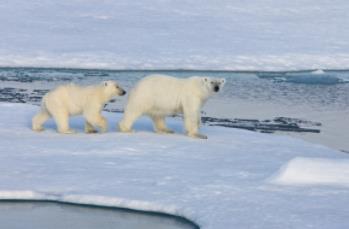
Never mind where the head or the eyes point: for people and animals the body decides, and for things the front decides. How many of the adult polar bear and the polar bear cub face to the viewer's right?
2

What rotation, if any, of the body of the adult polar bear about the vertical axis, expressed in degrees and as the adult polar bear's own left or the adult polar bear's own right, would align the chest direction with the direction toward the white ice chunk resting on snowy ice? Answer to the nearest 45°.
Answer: approximately 45° to the adult polar bear's own right

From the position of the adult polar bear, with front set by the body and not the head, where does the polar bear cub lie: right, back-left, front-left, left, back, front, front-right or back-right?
back

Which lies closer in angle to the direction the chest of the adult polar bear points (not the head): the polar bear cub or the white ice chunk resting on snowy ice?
the white ice chunk resting on snowy ice

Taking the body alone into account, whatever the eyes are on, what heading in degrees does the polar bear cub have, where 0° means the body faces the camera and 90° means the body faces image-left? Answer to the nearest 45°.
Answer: approximately 270°

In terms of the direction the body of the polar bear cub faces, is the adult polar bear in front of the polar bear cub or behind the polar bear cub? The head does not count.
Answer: in front

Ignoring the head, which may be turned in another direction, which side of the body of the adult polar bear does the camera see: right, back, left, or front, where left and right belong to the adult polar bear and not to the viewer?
right
